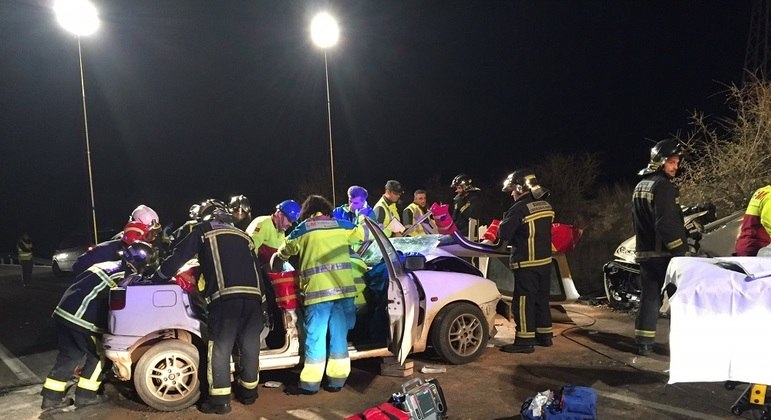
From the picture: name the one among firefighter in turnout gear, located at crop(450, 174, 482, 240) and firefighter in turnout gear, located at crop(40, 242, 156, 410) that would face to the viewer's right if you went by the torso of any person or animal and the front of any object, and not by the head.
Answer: firefighter in turnout gear, located at crop(40, 242, 156, 410)

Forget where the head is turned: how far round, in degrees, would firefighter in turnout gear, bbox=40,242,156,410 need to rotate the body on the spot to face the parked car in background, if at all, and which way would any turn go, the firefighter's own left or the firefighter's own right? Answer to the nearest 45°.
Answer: approximately 90° to the firefighter's own left

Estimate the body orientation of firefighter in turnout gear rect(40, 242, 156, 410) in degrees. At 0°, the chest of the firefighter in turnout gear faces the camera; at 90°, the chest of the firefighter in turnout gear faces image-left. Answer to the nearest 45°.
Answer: approximately 270°

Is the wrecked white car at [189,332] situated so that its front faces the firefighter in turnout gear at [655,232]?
yes

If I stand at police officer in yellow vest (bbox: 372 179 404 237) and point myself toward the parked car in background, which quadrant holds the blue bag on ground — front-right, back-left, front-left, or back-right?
back-left

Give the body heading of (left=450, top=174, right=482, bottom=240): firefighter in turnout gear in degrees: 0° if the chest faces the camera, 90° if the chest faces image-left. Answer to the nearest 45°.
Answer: approximately 45°

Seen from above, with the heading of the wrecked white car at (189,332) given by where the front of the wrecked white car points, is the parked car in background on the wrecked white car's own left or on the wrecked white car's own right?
on the wrecked white car's own left

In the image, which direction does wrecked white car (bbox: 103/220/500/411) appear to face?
to the viewer's right

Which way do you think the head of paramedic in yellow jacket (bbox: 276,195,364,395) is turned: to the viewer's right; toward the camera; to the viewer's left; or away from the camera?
away from the camera
